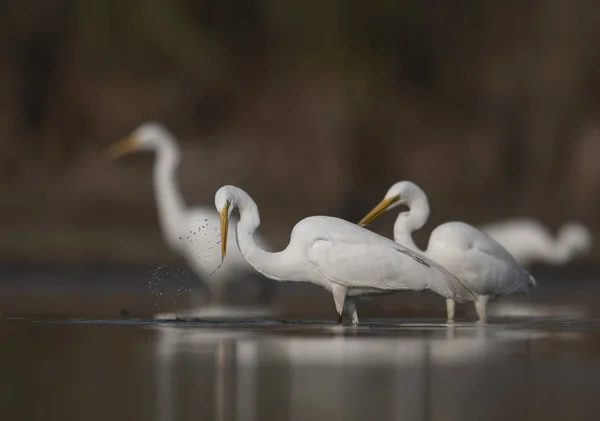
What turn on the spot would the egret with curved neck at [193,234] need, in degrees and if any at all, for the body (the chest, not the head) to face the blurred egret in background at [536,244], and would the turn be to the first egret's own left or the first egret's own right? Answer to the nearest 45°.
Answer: approximately 135° to the first egret's own right

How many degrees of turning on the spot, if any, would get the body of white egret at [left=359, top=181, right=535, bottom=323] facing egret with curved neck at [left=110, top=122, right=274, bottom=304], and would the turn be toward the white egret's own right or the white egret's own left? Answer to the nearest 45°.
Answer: approximately 45° to the white egret's own right

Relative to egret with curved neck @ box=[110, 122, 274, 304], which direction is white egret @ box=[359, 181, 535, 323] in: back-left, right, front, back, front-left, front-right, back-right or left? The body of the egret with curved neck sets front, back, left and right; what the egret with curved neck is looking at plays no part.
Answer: back-left

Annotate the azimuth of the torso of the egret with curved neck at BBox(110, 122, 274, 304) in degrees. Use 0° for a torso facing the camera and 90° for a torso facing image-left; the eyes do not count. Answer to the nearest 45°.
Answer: approximately 90°

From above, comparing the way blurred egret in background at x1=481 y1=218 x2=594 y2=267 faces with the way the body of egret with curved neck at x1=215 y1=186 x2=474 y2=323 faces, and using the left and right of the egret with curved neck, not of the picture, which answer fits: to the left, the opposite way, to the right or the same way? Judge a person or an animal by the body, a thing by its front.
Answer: the opposite way

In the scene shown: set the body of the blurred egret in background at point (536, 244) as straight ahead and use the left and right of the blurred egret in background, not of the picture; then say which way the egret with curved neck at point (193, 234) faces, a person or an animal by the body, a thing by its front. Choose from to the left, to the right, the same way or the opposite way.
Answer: the opposite way

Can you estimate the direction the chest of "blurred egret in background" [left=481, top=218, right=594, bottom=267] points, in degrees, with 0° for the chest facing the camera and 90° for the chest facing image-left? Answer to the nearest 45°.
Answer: approximately 270°

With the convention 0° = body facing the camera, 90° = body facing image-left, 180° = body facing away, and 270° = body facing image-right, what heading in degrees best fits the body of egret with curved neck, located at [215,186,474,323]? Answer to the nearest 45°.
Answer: approximately 90°

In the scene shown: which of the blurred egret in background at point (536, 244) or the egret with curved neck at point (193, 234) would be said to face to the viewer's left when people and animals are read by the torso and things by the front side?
the egret with curved neck

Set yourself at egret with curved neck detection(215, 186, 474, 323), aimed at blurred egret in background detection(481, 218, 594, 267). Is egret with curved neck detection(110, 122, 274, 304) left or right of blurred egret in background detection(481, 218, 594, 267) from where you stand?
left

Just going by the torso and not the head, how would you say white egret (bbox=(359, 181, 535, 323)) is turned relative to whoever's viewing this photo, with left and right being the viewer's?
facing to the left of the viewer

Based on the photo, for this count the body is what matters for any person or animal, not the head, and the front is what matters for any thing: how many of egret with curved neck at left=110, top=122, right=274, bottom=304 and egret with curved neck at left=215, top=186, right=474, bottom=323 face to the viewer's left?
2
